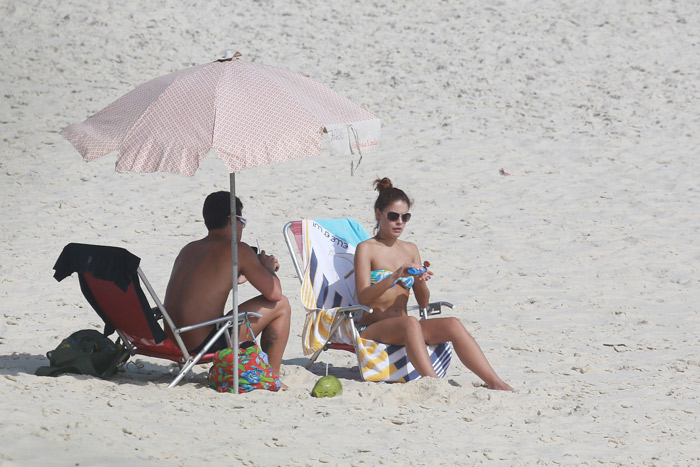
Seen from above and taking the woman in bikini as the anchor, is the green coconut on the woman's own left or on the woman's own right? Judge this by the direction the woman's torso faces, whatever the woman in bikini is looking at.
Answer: on the woman's own right

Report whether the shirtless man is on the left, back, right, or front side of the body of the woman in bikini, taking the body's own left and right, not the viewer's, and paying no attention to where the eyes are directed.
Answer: right

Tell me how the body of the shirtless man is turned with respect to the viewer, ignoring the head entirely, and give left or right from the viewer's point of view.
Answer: facing away from the viewer and to the right of the viewer

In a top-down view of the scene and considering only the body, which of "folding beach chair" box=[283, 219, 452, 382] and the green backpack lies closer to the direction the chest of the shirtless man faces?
the folding beach chair

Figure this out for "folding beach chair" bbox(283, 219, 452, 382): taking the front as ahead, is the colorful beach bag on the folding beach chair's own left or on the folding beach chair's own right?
on the folding beach chair's own right

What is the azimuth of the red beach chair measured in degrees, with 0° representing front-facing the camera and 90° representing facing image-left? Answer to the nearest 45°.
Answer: approximately 225°

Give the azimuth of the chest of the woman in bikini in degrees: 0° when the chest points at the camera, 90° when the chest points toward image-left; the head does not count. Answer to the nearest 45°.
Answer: approximately 315°

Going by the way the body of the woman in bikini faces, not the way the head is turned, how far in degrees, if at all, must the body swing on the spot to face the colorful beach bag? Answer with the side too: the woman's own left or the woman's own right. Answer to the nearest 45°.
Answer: approximately 90° to the woman's own right

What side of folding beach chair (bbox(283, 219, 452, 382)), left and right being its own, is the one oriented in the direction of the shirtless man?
right

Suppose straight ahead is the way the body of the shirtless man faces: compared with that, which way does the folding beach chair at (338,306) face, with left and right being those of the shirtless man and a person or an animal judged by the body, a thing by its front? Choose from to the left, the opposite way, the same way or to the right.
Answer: to the right
